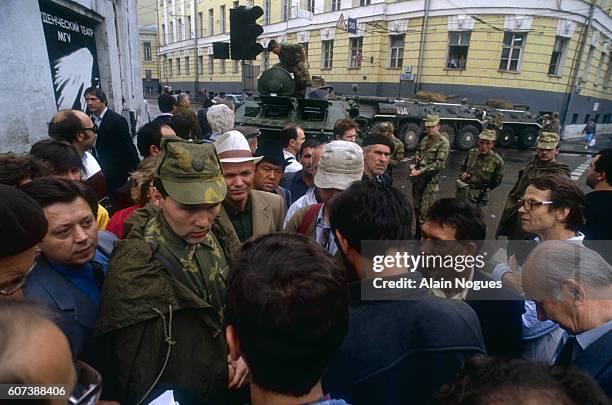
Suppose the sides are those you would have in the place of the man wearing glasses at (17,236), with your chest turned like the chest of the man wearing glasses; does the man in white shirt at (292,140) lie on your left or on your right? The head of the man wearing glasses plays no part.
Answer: on your left

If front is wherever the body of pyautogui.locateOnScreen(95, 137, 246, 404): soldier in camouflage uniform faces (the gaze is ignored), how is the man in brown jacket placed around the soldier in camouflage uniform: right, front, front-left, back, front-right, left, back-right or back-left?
left

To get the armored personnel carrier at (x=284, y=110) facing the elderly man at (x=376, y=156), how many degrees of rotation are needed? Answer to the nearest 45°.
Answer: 0° — it already faces them

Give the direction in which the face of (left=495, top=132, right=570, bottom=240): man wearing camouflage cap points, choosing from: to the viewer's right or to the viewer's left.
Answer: to the viewer's left

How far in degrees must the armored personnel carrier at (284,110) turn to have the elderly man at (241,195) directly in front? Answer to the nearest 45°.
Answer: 0° — it already faces them

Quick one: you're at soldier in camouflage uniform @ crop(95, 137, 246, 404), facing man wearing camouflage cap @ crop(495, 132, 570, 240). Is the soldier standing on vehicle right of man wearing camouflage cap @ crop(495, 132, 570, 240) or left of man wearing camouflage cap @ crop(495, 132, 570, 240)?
left

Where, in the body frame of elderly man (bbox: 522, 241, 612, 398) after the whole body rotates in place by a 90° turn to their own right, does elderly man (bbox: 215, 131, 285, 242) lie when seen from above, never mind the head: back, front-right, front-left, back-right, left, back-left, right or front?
left

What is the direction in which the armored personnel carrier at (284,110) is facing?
toward the camera

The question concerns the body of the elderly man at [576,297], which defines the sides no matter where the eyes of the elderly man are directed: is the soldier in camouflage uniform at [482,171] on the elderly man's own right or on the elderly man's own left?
on the elderly man's own right

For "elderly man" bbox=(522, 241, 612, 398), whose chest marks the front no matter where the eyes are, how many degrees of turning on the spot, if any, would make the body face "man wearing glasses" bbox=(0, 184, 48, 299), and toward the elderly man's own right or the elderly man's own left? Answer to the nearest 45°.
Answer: approximately 45° to the elderly man's own left

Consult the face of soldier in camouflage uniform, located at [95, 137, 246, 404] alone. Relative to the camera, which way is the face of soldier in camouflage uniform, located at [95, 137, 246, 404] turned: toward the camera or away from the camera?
toward the camera

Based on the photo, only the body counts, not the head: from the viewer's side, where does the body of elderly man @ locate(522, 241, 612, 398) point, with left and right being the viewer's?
facing to the left of the viewer

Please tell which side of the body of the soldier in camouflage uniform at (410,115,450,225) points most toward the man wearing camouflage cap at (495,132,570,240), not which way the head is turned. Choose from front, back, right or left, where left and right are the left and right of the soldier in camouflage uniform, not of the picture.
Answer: left
